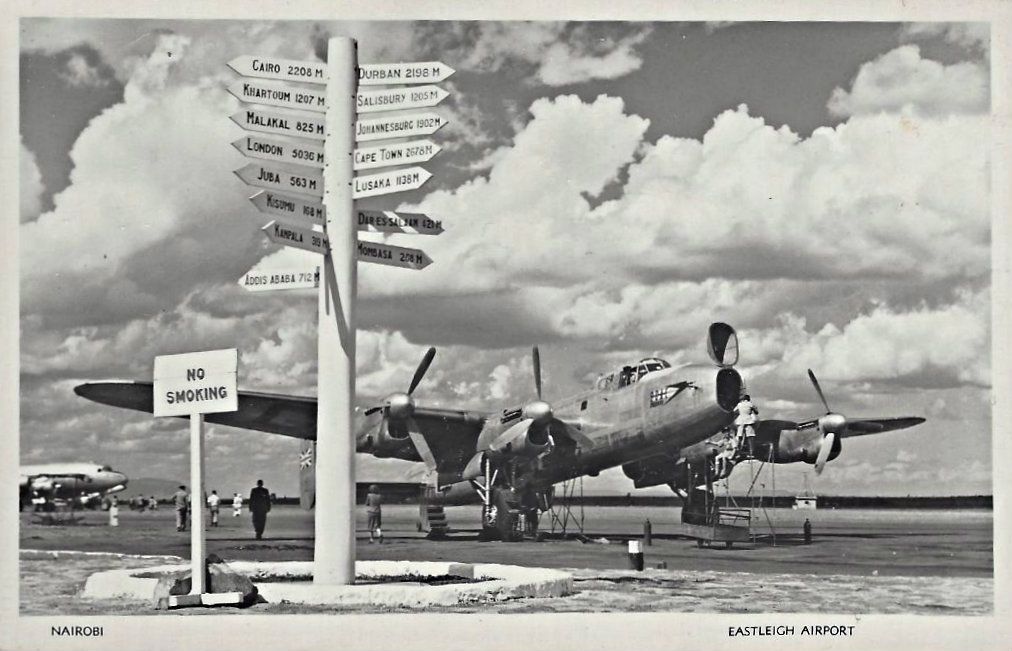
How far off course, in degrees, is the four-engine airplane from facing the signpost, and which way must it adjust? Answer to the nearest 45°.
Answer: approximately 45° to its right

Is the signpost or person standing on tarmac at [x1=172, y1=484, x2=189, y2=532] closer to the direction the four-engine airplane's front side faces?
the signpost

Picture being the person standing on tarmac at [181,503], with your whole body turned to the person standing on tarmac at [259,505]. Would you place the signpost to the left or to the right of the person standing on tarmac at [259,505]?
right

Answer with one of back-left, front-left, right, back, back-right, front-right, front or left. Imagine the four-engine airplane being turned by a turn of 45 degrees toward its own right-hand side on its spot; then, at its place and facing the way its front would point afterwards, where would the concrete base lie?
front

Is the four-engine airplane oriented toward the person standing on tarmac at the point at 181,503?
no
